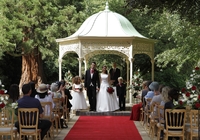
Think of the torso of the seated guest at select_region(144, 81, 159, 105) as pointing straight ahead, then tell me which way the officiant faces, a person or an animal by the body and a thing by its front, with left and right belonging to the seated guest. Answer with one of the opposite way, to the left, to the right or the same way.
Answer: the opposite way

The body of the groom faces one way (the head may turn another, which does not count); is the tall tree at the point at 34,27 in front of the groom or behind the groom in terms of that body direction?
behind

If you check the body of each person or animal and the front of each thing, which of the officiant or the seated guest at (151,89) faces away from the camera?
the seated guest

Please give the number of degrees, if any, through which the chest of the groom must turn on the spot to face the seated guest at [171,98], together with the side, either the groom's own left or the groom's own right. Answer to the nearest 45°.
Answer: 0° — they already face them

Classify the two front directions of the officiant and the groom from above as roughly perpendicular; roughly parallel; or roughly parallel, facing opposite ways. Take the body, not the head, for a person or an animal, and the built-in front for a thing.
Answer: roughly parallel

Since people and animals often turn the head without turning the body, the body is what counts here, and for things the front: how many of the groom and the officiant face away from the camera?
0

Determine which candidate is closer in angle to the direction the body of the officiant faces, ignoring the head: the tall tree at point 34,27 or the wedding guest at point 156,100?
the wedding guest

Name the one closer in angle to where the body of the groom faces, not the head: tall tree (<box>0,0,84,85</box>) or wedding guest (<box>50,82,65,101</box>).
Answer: the wedding guest

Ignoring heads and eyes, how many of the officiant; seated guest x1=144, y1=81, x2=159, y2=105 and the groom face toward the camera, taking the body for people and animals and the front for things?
2

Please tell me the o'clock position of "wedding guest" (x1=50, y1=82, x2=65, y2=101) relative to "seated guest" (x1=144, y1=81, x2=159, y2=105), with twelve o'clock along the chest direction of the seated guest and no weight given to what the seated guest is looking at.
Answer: The wedding guest is roughly at 9 o'clock from the seated guest.

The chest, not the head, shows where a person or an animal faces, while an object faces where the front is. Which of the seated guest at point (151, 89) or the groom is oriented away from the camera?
the seated guest

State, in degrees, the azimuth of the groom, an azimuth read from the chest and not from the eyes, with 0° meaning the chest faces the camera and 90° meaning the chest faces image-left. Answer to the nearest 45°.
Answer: approximately 0°

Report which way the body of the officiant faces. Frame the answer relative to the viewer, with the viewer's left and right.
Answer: facing the viewer

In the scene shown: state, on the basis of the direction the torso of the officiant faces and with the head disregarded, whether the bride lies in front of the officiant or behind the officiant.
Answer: in front

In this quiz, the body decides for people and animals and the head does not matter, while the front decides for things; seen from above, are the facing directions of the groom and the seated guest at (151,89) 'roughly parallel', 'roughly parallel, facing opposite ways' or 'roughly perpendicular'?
roughly parallel, facing opposite ways

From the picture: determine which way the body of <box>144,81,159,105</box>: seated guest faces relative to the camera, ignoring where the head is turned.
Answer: away from the camera
